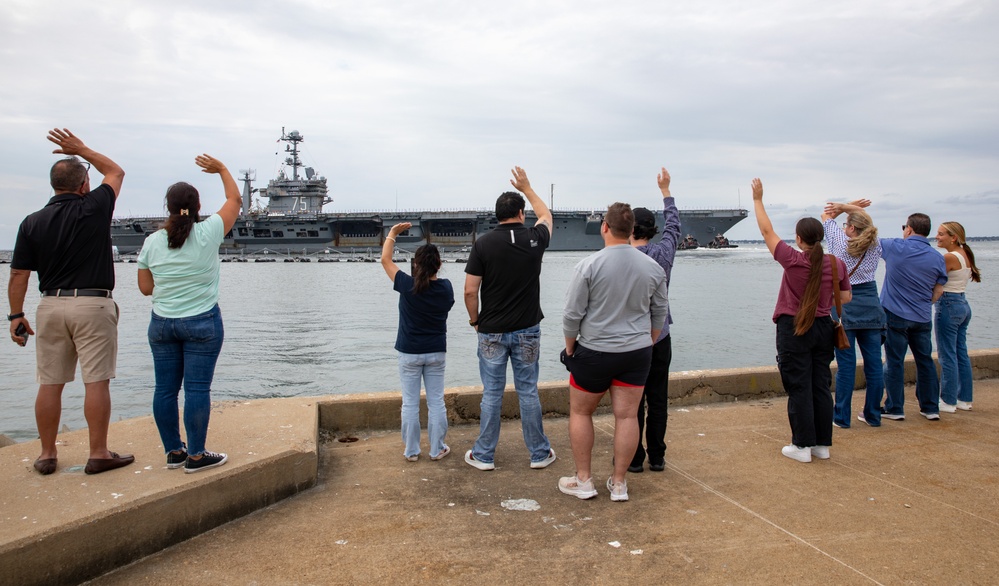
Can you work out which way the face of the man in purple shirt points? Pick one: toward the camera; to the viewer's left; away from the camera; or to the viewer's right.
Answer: away from the camera

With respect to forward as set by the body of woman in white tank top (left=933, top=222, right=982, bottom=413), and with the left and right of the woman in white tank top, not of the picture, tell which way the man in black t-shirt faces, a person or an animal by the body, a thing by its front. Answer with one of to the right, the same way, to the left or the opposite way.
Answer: the same way

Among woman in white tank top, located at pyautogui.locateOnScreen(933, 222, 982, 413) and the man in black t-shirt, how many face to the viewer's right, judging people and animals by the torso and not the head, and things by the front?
0

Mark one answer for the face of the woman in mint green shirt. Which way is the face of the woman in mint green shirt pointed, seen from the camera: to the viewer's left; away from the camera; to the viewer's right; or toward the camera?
away from the camera

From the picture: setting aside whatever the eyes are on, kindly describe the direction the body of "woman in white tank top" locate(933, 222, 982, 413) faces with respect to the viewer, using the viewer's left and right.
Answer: facing away from the viewer and to the left of the viewer

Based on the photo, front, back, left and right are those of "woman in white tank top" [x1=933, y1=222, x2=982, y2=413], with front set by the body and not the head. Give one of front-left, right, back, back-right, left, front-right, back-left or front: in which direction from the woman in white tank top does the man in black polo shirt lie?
left

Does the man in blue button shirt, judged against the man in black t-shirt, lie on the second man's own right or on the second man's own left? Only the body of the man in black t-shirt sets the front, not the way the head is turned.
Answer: on the second man's own right

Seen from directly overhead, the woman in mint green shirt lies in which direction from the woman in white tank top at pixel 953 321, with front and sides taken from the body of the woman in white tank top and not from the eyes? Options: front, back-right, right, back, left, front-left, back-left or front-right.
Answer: left

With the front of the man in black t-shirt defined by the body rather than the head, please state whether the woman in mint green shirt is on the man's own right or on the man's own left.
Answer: on the man's own left

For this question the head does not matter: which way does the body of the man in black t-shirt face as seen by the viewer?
away from the camera

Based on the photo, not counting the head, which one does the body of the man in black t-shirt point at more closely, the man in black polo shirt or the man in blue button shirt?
the man in blue button shirt
